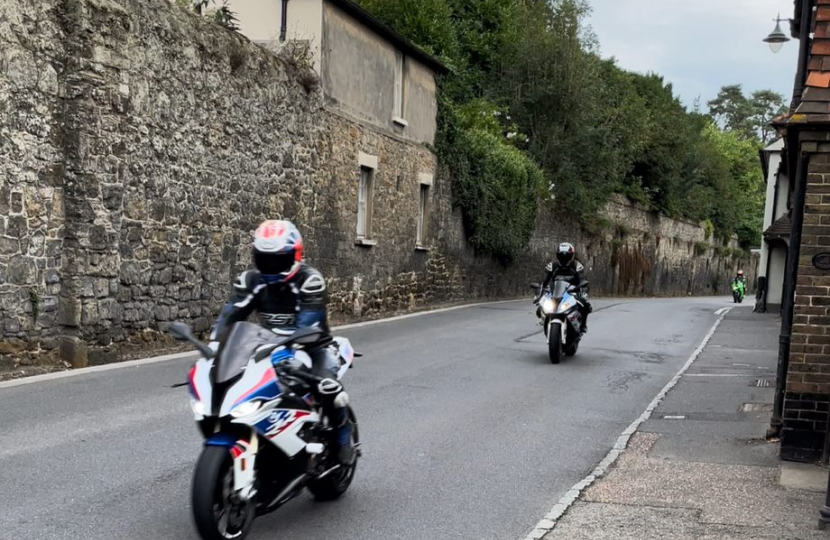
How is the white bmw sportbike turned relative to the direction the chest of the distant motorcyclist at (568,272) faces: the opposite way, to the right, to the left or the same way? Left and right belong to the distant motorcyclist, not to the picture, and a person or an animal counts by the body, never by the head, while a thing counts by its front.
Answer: the same way

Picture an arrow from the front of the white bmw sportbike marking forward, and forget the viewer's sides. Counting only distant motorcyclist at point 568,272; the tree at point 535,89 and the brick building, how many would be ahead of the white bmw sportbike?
0

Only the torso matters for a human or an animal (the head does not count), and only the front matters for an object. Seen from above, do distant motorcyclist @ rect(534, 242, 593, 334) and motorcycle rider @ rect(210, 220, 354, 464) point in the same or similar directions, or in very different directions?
same or similar directions

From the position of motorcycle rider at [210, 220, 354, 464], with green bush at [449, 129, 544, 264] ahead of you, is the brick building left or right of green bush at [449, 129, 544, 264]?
right

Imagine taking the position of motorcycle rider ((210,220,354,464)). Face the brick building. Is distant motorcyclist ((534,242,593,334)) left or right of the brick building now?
left

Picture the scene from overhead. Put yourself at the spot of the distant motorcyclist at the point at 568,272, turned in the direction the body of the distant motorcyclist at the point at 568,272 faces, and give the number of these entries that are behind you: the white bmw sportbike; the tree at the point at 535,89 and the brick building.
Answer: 1

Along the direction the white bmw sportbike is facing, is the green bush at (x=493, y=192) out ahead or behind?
behind

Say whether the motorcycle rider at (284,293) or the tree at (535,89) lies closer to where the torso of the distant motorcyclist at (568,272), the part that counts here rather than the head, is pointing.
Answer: the motorcycle rider

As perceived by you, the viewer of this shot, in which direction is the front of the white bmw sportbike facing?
facing the viewer and to the left of the viewer

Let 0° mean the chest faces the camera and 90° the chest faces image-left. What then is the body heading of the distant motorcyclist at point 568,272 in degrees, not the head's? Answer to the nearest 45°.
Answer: approximately 0°

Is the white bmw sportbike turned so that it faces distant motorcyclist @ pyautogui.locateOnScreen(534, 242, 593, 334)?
no

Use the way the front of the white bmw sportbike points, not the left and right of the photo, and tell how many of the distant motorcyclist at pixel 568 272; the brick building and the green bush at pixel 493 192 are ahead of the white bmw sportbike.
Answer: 0

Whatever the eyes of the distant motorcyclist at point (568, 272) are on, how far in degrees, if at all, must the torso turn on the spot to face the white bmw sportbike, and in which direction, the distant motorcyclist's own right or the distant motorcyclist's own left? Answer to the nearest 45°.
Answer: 0° — they already face it
